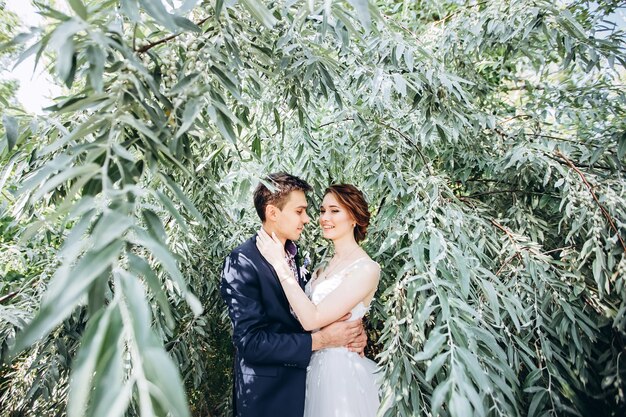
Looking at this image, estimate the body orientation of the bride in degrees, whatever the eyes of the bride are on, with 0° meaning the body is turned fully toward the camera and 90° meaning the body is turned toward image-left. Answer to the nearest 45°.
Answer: approximately 45°

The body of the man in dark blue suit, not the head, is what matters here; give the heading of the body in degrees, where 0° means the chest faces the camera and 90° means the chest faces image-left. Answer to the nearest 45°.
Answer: approximately 270°

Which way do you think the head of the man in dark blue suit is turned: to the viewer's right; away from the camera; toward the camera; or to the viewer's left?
to the viewer's right
